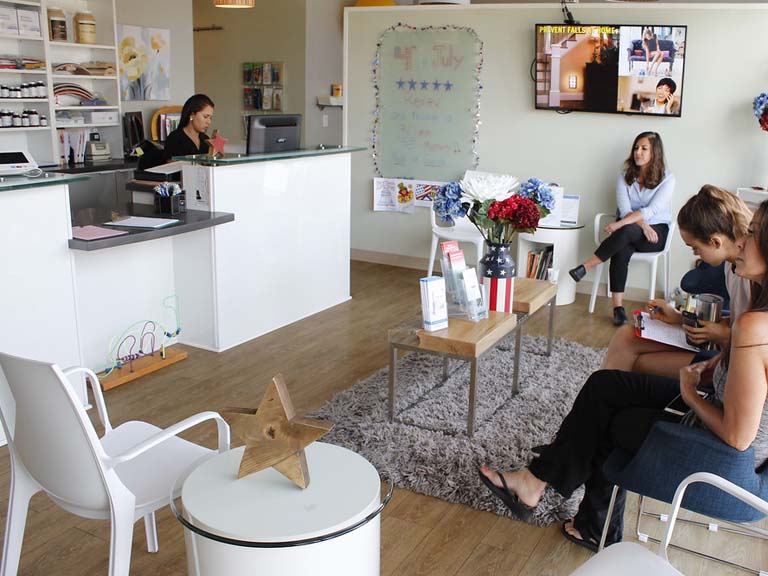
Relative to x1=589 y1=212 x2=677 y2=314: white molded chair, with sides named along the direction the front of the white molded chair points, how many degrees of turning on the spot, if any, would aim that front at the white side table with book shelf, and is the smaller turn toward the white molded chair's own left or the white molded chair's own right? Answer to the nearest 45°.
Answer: approximately 45° to the white molded chair's own right

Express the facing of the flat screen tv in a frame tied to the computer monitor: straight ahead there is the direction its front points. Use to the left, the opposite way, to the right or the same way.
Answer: to the left

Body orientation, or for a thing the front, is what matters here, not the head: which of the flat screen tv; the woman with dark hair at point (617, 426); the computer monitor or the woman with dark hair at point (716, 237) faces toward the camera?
the flat screen tv

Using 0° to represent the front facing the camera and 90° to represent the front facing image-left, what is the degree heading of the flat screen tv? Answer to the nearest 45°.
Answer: approximately 0°

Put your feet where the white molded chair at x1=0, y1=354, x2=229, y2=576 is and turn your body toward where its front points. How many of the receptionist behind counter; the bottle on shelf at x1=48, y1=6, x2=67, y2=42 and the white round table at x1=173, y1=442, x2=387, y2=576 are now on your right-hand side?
1

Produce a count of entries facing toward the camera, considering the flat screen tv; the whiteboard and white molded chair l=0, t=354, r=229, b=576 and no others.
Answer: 2

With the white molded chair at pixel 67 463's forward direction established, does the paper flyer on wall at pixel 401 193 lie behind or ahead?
ahead

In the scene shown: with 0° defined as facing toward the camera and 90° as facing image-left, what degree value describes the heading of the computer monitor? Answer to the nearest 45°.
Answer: approximately 135°

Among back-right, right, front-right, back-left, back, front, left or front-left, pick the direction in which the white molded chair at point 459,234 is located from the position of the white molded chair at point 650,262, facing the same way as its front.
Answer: front-right

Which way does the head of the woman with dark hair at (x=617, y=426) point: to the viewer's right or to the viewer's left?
to the viewer's left

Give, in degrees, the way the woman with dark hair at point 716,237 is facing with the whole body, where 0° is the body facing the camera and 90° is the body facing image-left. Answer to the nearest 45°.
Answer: approximately 90°

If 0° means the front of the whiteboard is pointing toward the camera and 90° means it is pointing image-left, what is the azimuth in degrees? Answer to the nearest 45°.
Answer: approximately 0°

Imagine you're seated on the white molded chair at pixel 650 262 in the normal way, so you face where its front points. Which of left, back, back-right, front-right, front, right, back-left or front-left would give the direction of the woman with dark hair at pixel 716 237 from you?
front-left

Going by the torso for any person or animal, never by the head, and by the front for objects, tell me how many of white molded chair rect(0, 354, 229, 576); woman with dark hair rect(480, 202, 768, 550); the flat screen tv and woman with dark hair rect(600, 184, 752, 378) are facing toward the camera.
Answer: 1

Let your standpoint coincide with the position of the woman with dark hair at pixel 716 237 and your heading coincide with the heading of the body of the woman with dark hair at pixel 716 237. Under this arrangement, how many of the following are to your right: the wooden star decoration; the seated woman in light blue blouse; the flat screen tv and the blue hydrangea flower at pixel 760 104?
3
